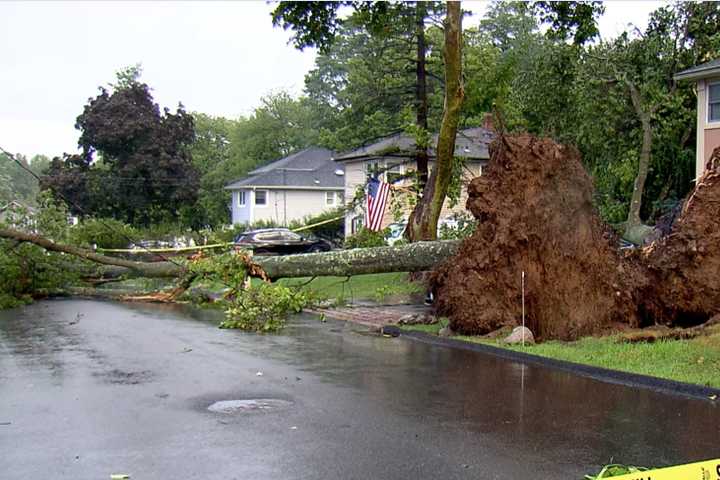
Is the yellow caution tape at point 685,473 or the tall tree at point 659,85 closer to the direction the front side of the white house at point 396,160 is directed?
the yellow caution tape

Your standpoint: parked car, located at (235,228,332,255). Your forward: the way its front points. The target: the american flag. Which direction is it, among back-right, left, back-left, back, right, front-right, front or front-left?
right

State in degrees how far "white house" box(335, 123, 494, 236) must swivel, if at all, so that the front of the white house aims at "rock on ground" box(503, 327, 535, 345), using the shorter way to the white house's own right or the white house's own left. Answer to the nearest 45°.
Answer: approximately 45° to the white house's own left

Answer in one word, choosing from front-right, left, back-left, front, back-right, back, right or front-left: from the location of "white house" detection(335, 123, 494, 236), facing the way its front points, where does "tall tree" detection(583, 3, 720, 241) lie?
left
